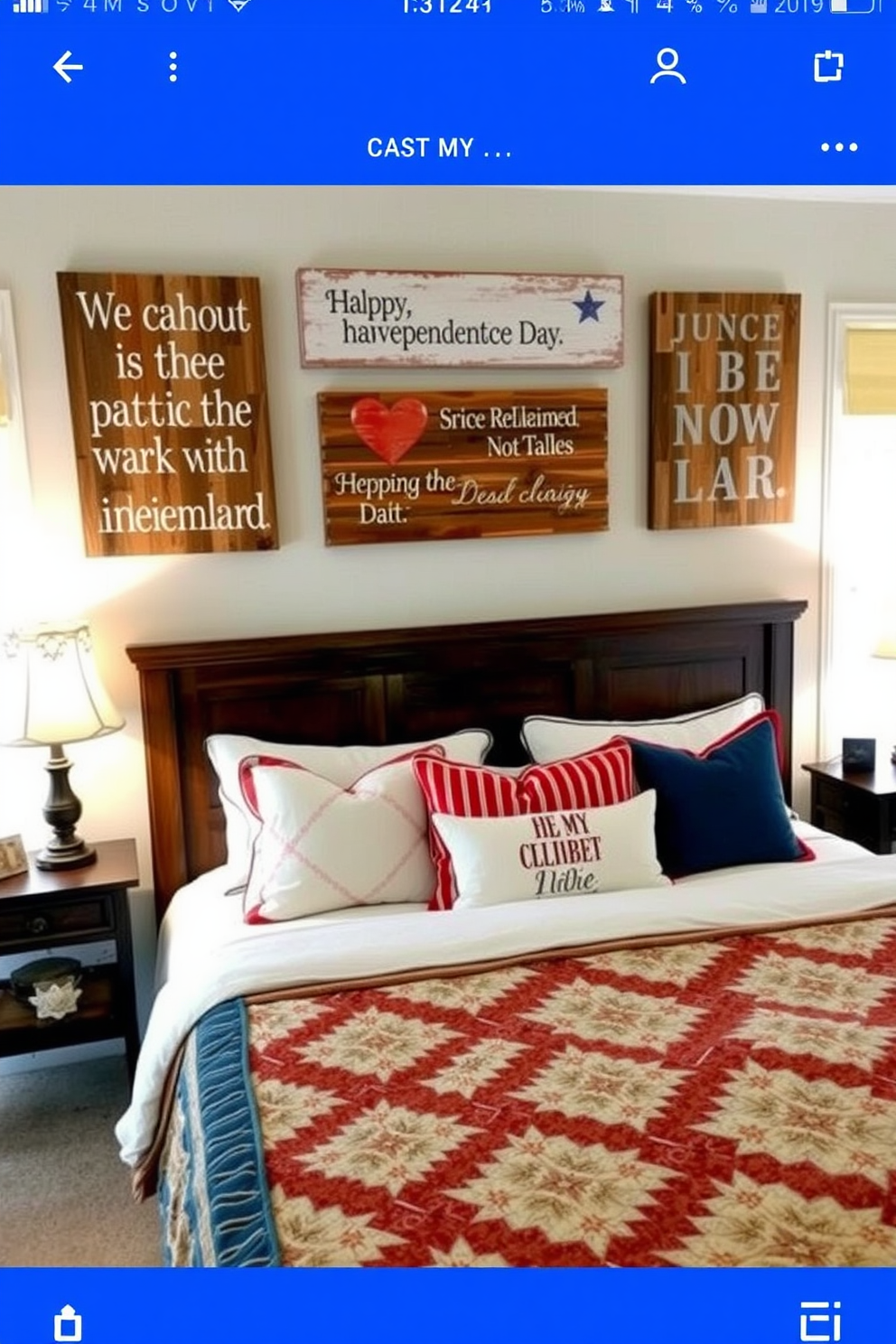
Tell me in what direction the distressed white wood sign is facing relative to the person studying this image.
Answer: facing the viewer

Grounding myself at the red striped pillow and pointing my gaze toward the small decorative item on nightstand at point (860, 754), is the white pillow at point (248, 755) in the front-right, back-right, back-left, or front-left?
back-left

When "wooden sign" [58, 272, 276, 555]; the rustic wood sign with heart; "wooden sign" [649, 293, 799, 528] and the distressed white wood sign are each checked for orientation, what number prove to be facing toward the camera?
4

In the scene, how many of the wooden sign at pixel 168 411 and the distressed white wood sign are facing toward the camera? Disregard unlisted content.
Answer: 2

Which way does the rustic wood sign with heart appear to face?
toward the camera

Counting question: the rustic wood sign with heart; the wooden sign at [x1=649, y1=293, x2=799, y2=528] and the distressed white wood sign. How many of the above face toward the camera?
3

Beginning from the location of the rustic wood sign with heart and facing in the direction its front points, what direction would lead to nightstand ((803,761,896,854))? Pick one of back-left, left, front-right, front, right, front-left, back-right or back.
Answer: left

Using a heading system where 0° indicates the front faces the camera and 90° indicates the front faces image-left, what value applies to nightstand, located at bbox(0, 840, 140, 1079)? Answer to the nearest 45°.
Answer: approximately 0°
